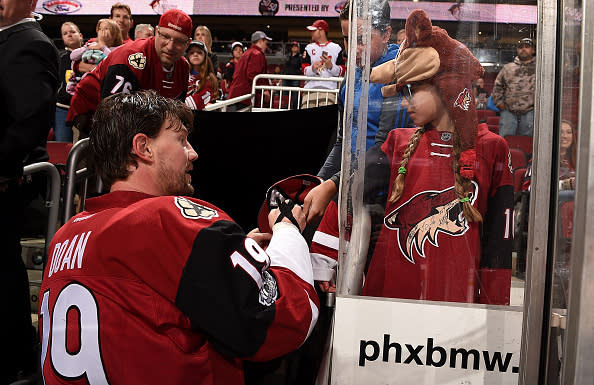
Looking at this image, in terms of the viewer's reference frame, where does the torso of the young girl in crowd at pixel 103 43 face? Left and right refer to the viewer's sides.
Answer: facing the viewer and to the left of the viewer

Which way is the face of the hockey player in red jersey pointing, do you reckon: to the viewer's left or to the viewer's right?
to the viewer's right

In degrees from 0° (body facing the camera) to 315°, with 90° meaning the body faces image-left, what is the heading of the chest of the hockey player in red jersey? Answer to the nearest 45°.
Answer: approximately 225°

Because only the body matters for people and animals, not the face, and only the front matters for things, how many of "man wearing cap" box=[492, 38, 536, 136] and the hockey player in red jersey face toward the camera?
1

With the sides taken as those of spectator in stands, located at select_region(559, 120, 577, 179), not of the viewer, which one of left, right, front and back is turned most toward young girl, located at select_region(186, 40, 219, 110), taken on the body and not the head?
right

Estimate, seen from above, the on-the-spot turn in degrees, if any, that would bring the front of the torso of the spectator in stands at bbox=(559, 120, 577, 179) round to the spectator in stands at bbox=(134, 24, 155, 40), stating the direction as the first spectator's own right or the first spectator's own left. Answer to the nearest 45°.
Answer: approximately 90° to the first spectator's own right

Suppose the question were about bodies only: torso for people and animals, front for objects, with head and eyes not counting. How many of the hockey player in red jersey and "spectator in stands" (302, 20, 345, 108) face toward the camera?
1

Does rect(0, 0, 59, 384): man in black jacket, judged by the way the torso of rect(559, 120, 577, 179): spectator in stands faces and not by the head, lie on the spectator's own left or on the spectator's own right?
on the spectator's own right
